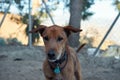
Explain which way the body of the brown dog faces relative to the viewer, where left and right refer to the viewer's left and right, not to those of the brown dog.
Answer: facing the viewer and to the left of the viewer

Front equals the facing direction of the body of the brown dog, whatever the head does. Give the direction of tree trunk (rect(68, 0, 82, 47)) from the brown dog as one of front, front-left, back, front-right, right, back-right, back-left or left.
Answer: back-right
